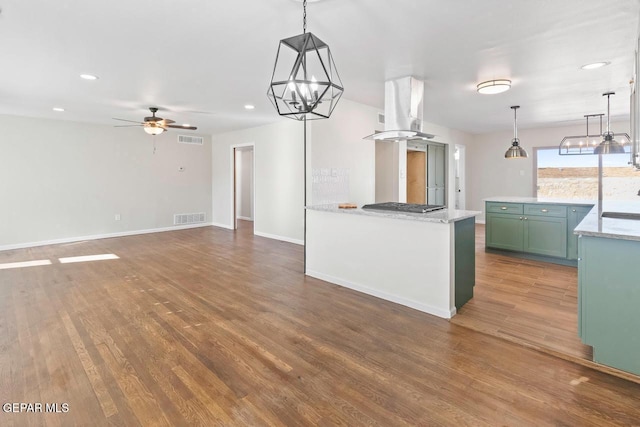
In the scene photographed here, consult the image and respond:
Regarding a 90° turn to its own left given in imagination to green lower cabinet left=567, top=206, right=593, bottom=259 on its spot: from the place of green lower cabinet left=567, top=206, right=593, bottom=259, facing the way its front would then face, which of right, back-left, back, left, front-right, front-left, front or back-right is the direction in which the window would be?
left

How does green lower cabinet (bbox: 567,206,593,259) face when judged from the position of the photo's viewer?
facing the viewer

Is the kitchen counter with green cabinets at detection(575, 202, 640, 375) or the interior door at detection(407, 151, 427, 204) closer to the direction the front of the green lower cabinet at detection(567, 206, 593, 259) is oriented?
the kitchen counter with green cabinets

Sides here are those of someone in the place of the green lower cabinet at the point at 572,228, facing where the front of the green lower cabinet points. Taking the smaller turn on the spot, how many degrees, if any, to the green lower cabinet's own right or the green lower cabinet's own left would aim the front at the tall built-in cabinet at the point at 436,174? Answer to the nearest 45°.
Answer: approximately 135° to the green lower cabinet's own right

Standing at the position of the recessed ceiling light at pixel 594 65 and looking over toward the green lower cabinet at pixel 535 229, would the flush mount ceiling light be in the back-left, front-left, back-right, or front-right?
front-left

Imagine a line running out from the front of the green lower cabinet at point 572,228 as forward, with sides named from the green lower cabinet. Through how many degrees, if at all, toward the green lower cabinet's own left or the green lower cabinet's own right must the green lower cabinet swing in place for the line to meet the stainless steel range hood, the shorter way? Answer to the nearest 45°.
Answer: approximately 45° to the green lower cabinet's own right

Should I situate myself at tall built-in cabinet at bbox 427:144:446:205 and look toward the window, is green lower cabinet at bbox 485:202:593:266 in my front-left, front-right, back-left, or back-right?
front-right

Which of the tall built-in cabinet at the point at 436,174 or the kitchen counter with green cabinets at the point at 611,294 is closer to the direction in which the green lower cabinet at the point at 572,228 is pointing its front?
the kitchen counter with green cabinets

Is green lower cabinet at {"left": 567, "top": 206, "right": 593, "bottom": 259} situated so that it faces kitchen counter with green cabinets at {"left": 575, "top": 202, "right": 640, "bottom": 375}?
yes

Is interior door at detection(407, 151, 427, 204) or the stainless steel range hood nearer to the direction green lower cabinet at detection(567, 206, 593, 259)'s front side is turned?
the stainless steel range hood
